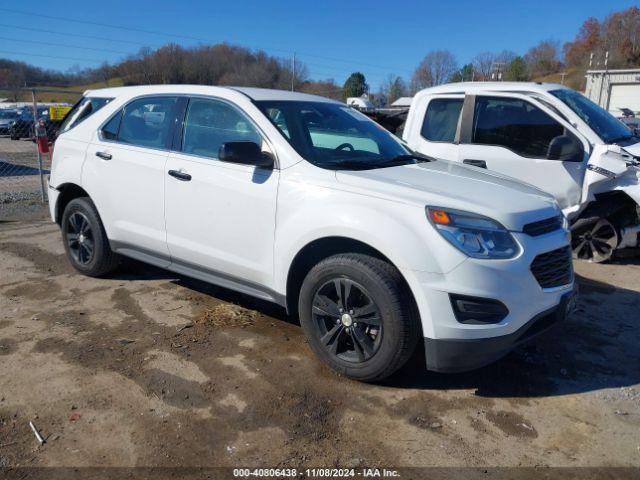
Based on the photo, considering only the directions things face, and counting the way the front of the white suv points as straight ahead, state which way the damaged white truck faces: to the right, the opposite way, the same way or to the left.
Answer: the same way

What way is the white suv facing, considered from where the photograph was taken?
facing the viewer and to the right of the viewer

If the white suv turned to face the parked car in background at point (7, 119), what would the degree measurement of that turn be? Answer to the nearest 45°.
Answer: approximately 180°

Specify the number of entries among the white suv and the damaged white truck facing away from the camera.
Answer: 0

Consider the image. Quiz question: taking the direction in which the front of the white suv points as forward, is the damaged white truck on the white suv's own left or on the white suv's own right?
on the white suv's own left

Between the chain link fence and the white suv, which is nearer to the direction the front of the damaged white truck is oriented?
the white suv

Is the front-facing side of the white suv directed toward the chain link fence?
no

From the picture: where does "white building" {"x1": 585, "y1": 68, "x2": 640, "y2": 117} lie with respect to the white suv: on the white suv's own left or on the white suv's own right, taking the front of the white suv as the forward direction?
on the white suv's own left

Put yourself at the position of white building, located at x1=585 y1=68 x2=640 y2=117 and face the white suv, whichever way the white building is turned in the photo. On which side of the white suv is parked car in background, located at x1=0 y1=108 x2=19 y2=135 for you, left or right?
right

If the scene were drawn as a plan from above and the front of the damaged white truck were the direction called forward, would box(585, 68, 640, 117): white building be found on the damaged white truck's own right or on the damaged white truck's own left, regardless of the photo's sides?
on the damaged white truck's own left

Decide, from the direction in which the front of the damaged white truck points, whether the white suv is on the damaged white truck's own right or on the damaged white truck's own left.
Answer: on the damaged white truck's own right
